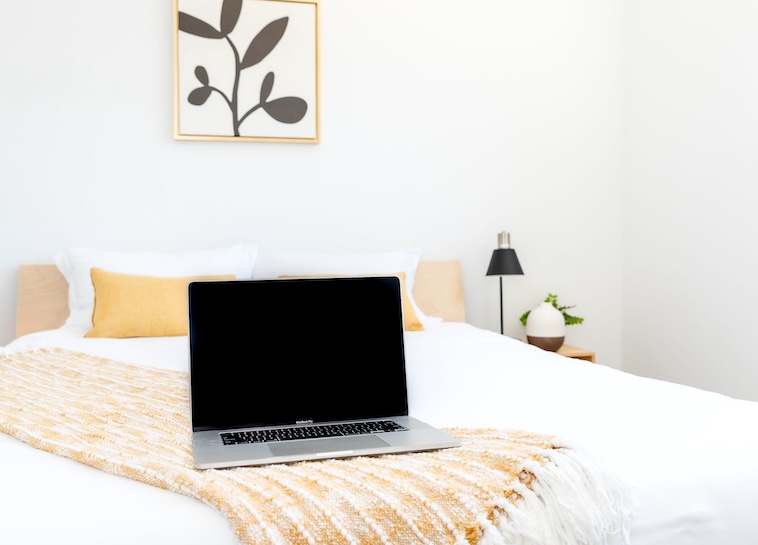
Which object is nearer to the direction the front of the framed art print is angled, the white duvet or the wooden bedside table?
the white duvet

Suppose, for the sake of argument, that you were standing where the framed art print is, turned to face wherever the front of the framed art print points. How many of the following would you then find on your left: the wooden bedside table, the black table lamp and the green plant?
3

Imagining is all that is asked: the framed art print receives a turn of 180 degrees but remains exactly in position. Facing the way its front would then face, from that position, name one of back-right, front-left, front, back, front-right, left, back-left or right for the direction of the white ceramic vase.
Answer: right

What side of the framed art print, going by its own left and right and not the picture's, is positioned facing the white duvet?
front

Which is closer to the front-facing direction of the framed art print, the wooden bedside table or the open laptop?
the open laptop

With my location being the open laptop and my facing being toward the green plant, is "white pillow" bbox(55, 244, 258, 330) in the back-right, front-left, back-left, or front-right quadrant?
front-left

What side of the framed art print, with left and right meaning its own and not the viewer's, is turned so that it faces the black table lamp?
left

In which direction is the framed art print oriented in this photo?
toward the camera

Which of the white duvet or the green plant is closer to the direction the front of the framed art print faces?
the white duvet

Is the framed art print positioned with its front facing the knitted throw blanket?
yes

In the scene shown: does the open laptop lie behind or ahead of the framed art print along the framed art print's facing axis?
ahead
